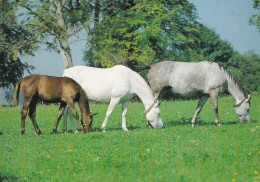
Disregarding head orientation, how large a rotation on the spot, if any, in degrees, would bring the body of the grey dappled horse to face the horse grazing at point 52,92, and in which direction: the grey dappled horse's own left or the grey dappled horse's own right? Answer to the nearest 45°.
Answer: approximately 135° to the grey dappled horse's own right

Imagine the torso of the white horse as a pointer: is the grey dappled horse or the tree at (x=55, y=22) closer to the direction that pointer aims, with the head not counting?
the grey dappled horse

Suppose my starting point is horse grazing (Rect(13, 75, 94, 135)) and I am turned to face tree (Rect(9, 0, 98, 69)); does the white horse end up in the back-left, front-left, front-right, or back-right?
front-right

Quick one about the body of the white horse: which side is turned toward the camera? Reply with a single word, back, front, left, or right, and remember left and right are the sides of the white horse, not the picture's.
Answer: right

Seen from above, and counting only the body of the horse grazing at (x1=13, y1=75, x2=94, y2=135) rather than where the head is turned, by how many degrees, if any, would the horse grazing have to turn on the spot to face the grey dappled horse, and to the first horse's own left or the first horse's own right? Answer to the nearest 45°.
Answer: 0° — it already faces it

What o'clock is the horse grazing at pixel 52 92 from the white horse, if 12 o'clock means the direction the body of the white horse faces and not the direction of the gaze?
The horse grazing is roughly at 5 o'clock from the white horse.

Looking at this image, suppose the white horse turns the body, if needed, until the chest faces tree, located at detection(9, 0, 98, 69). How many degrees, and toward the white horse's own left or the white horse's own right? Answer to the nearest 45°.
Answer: approximately 90° to the white horse's own left

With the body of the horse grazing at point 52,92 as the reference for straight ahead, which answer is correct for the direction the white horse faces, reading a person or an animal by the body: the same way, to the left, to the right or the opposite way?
the same way

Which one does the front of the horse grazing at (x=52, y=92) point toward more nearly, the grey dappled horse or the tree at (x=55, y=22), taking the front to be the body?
the grey dappled horse

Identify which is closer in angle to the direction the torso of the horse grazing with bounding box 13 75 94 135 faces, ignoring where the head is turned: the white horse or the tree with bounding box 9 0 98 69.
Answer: the white horse

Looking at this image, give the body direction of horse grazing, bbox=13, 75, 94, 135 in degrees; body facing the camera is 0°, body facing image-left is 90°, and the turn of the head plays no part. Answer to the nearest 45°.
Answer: approximately 270°

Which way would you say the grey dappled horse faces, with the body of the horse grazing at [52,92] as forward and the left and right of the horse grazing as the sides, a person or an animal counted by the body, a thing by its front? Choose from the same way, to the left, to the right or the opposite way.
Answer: the same way

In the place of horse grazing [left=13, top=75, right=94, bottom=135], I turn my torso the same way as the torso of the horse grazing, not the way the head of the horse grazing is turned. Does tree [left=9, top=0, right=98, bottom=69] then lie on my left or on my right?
on my left

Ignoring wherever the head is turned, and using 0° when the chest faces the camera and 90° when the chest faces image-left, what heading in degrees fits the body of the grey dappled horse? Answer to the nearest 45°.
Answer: approximately 270°

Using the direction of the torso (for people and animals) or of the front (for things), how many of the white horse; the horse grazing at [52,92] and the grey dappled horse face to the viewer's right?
3
